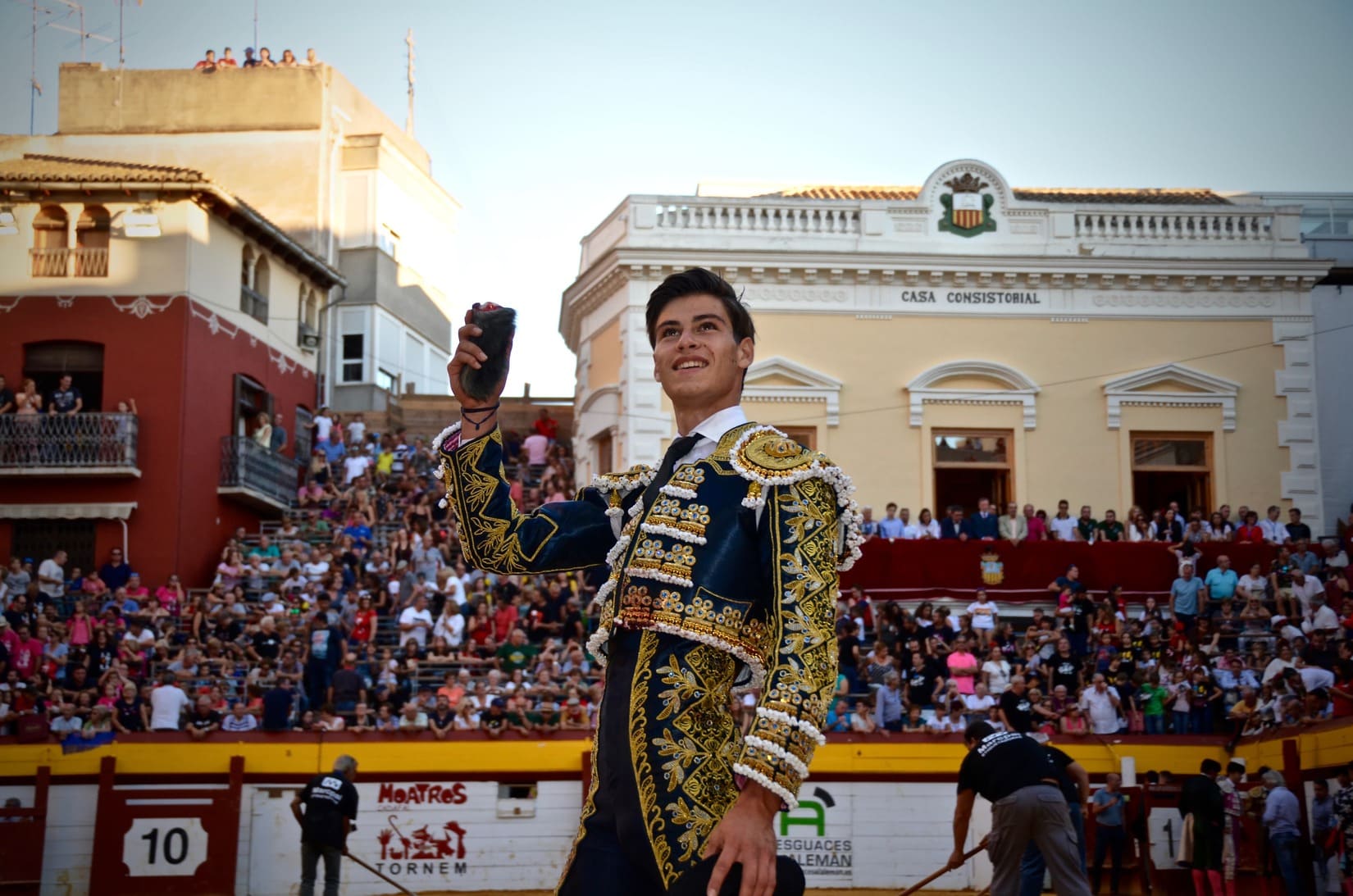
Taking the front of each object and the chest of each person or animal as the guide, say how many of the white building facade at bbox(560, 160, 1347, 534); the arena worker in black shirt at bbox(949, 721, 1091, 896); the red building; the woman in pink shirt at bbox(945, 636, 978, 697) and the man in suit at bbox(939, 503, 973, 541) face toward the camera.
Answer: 4

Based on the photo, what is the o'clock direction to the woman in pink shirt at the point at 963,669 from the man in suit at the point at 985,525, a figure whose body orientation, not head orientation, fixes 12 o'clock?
The woman in pink shirt is roughly at 12 o'clock from the man in suit.

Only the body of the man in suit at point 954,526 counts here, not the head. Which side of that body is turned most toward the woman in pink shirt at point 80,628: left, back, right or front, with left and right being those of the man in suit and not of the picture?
right

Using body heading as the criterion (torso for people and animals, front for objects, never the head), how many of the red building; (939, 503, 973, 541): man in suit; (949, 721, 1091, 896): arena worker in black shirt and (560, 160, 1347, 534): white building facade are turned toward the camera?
3

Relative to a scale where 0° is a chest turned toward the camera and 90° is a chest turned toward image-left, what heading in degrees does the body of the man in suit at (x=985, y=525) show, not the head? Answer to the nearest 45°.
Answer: approximately 0°

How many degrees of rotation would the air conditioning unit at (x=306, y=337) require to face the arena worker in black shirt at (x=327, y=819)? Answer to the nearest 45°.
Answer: approximately 45° to its right

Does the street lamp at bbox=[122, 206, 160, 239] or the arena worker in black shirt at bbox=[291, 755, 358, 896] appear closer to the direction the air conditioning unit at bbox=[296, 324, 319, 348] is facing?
the arena worker in black shirt
